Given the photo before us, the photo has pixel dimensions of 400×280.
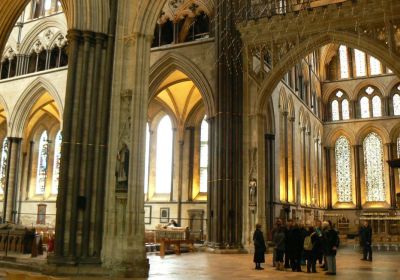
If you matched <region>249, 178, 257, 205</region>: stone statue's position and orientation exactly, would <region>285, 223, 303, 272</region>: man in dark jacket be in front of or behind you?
in front

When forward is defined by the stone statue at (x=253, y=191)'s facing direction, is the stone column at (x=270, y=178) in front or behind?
behind

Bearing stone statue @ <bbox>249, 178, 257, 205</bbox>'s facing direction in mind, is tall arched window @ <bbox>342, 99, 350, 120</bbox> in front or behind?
behind

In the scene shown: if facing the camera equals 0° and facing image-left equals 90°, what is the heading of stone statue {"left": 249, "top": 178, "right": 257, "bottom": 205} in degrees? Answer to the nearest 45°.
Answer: approximately 0°
